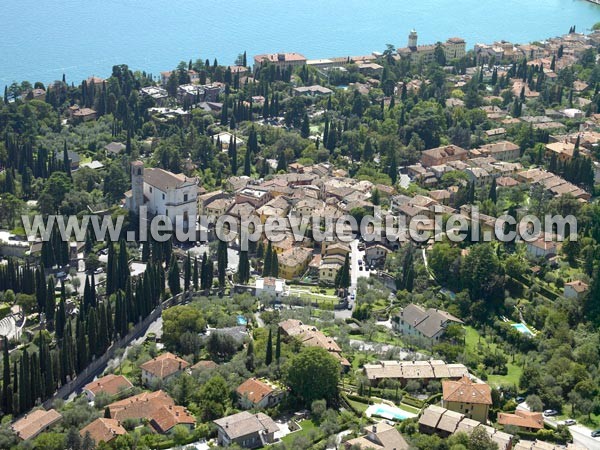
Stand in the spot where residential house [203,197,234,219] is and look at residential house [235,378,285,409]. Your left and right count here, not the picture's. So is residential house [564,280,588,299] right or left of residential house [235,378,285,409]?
left

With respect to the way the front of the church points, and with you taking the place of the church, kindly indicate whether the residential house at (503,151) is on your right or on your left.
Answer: on your left

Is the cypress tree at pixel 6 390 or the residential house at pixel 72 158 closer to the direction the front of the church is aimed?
the cypress tree

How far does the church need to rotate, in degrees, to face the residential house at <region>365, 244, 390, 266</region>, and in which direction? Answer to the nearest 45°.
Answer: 0° — it already faces it

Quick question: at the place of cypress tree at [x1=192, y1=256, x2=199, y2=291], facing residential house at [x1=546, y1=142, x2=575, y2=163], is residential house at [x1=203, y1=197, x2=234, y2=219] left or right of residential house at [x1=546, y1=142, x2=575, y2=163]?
left

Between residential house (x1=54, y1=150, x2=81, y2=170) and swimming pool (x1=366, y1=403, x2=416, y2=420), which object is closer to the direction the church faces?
the swimming pool

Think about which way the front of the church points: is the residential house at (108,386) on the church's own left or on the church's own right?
on the church's own right

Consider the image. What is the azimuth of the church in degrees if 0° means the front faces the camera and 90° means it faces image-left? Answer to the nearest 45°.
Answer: approximately 315°

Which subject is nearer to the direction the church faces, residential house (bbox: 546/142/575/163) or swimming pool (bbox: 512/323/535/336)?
the swimming pool

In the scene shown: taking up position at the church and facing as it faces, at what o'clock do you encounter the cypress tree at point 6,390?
The cypress tree is roughly at 2 o'clock from the church.
